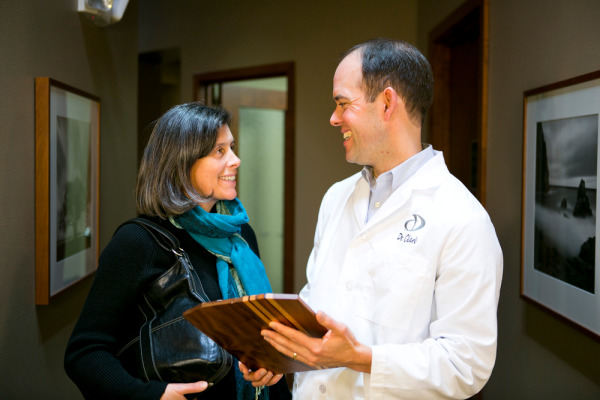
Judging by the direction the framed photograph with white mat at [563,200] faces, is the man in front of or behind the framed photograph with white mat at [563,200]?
in front

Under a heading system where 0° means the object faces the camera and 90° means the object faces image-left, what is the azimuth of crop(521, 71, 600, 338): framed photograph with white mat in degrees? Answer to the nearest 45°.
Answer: approximately 45°

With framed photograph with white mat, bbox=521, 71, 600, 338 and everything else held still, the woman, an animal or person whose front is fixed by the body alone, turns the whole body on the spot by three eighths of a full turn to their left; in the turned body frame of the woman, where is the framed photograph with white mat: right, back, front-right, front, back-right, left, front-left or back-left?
right

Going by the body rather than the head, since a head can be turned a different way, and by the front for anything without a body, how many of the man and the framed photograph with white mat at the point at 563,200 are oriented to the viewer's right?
0

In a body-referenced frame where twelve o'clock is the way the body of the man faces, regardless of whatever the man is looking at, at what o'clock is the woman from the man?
The woman is roughly at 2 o'clock from the man.

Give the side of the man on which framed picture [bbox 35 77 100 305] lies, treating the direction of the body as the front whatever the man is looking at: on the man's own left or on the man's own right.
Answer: on the man's own right

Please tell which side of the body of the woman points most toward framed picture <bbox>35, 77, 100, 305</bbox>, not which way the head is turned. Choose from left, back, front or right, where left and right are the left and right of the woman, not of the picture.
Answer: back

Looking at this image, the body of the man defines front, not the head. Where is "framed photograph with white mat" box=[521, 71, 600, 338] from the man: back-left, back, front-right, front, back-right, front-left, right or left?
back

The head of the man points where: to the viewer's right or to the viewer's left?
to the viewer's left

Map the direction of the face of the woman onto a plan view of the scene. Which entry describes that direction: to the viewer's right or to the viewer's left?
to the viewer's right

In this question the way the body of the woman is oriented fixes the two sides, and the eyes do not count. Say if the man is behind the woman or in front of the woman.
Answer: in front

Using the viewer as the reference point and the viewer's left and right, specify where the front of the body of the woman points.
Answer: facing the viewer and to the right of the viewer
